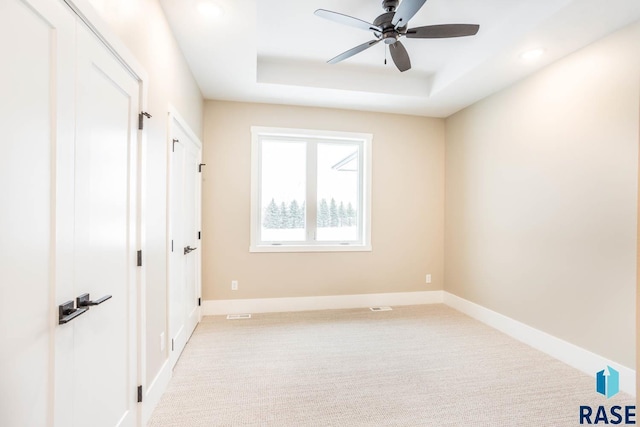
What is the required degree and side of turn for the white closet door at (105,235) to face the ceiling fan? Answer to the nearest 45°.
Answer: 0° — it already faces it

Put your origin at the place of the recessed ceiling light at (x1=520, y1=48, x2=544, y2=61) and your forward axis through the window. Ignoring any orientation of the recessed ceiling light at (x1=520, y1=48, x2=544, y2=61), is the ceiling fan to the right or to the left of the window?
left

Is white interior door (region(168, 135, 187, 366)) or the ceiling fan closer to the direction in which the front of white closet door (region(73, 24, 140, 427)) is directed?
the ceiling fan

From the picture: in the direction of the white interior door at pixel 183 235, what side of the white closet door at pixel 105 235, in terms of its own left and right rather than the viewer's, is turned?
left

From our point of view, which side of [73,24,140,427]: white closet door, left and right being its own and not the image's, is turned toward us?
right

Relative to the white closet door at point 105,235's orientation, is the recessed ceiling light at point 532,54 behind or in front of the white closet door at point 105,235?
in front

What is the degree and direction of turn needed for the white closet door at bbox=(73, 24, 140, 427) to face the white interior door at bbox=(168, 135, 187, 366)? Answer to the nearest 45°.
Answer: approximately 45° to its left

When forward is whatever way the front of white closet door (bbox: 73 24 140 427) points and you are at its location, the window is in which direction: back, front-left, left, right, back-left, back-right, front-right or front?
front-left
